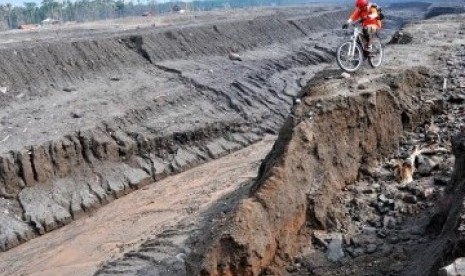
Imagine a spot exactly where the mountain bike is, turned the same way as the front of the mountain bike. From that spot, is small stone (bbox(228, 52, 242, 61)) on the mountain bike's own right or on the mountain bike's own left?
on the mountain bike's own right

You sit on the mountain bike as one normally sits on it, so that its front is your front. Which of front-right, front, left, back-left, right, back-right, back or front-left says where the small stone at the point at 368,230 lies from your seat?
front-left

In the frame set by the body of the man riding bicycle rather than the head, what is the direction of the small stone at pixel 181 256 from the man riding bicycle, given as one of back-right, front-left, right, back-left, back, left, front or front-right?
front

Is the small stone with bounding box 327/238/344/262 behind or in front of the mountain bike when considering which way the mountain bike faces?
in front

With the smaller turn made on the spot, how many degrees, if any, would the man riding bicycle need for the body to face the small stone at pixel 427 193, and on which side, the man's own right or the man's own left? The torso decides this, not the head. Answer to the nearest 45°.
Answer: approximately 45° to the man's own left

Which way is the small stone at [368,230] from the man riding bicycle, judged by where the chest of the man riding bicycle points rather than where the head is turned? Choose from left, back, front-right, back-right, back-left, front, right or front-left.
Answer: front-left

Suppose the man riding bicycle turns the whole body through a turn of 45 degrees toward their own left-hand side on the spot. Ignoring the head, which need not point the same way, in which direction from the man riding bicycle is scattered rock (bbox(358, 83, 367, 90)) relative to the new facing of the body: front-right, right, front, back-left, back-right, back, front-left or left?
front

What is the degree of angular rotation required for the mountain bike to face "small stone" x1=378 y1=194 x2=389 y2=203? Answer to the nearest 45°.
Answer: approximately 45° to its left

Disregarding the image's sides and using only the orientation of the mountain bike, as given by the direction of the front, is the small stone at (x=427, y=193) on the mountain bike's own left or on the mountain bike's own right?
on the mountain bike's own left

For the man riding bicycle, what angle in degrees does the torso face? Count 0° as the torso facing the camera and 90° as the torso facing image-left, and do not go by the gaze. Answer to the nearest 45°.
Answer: approximately 45°

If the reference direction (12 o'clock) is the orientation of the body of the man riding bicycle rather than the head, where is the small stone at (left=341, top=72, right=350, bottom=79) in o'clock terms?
The small stone is roughly at 11 o'clock from the man riding bicycle.

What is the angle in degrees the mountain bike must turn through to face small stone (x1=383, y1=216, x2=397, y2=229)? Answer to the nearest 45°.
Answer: approximately 45° to its left

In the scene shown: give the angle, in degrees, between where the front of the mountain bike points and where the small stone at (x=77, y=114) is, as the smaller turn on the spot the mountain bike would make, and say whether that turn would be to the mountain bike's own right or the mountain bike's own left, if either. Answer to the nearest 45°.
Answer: approximately 90° to the mountain bike's own right

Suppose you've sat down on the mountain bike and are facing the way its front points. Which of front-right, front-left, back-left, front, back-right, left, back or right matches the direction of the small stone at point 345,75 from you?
front-left

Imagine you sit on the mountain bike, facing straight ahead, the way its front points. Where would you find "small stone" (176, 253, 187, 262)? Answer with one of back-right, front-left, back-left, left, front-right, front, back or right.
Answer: front

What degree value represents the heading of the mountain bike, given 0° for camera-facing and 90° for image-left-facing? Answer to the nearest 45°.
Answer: approximately 45°

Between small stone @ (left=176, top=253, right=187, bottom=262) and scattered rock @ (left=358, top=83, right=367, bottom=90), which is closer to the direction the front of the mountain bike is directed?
the small stone

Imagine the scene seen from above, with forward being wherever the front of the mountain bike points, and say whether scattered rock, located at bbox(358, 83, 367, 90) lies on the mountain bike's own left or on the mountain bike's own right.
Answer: on the mountain bike's own left
